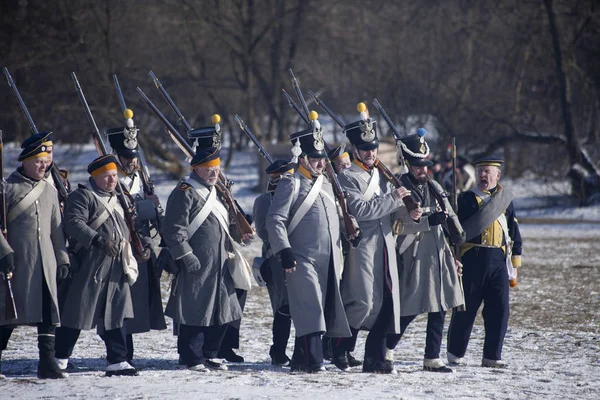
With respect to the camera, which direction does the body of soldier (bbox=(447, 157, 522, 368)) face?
toward the camera

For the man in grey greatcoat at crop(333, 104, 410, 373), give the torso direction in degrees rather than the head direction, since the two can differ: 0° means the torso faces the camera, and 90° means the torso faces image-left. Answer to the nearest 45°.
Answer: approximately 315°

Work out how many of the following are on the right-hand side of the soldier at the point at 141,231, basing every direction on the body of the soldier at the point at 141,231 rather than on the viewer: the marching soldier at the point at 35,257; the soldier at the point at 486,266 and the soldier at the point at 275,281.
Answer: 1

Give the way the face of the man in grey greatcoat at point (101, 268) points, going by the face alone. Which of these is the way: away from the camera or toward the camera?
toward the camera

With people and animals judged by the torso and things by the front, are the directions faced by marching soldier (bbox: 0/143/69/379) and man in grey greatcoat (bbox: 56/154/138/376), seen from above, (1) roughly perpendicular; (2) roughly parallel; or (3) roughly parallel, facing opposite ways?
roughly parallel

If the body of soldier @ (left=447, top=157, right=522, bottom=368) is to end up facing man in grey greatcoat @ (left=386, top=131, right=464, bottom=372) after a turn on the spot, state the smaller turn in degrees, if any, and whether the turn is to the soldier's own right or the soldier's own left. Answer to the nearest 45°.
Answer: approximately 45° to the soldier's own right

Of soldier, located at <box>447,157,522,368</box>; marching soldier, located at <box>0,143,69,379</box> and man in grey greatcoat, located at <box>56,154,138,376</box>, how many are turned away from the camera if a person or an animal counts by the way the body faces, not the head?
0

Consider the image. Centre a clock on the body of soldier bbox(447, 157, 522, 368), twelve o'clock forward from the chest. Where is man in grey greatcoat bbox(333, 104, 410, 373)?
The man in grey greatcoat is roughly at 2 o'clock from the soldier.

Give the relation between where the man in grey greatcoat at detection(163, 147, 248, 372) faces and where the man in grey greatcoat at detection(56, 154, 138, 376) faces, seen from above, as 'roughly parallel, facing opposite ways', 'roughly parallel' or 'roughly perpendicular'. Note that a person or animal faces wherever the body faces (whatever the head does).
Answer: roughly parallel
